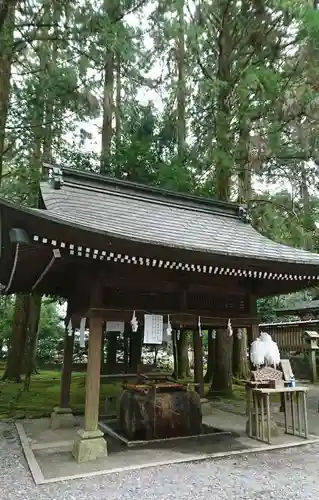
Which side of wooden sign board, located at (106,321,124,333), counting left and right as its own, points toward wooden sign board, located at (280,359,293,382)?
left

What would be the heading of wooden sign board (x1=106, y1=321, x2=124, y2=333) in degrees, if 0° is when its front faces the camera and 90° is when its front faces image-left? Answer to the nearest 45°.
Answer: approximately 0°

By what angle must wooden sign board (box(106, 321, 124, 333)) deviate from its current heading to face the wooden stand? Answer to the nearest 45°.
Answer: approximately 45° to its left

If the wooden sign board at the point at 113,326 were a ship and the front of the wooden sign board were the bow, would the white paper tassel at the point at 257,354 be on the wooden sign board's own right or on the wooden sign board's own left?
on the wooden sign board's own left
